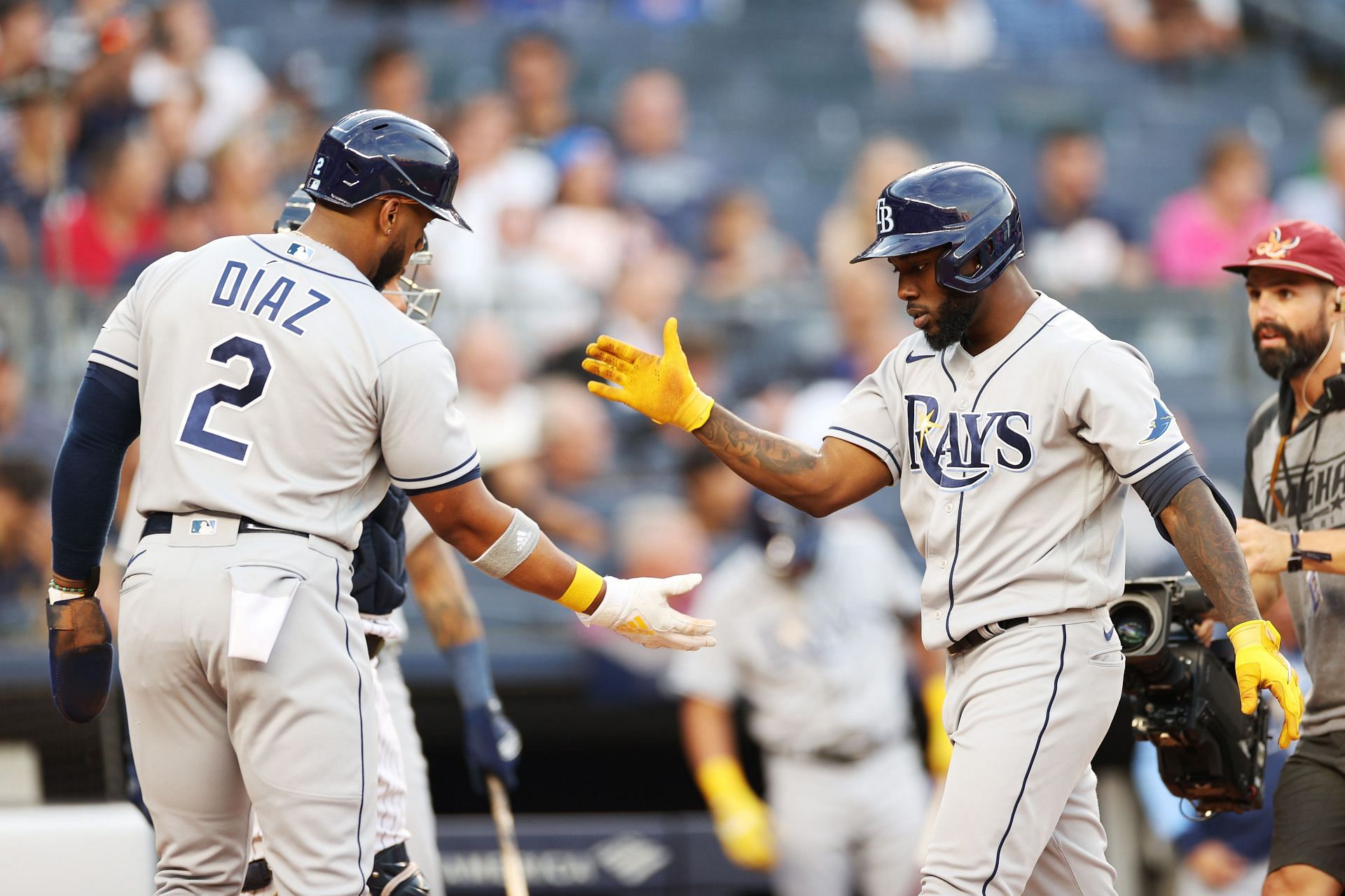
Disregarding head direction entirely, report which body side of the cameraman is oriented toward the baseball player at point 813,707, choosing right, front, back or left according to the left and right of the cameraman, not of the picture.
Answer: right

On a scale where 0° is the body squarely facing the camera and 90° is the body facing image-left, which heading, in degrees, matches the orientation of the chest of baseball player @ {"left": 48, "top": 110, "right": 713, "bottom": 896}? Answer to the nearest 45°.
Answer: approximately 225°

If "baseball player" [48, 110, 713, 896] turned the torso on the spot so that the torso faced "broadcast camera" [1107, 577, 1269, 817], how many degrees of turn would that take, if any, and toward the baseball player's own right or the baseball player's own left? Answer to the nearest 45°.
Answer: approximately 45° to the baseball player's own right

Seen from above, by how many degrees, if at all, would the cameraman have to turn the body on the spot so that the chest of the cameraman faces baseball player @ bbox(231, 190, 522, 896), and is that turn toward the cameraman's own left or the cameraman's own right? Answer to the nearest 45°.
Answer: approximately 45° to the cameraman's own right

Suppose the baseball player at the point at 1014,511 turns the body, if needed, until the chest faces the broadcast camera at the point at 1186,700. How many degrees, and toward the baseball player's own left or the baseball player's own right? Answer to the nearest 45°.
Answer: approximately 180°

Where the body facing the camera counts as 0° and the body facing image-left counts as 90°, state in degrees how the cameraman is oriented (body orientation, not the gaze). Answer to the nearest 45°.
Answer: approximately 45°

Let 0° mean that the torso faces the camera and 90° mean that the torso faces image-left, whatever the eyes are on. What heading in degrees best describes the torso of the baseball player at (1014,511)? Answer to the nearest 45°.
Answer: approximately 45°

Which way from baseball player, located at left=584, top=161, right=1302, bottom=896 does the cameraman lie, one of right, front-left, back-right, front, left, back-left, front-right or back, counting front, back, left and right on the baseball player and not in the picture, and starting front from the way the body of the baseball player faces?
back

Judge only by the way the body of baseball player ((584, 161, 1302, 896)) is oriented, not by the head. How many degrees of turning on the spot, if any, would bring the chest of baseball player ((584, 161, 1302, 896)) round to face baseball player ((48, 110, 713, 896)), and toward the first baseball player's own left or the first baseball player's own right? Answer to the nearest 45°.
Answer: approximately 45° to the first baseball player's own right

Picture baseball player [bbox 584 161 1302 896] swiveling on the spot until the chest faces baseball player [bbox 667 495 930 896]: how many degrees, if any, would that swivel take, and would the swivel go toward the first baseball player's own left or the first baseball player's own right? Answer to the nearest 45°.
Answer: approximately 135° to the first baseball player's own right

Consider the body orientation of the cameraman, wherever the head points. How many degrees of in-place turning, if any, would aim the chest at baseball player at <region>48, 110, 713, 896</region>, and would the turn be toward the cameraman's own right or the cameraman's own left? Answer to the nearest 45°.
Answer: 0° — they already face them

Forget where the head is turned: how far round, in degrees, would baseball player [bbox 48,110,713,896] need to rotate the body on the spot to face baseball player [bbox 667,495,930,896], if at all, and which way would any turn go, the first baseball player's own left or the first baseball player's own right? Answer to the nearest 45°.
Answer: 0° — they already face them
